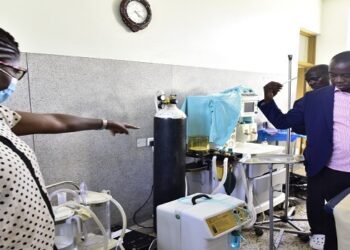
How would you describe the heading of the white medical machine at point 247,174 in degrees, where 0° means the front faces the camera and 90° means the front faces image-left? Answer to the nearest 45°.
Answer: approximately 315°

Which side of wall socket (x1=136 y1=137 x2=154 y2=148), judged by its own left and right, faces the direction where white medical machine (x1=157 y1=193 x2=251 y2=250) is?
front

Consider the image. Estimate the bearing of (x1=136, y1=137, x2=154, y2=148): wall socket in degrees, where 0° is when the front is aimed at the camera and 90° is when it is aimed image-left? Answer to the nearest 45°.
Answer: approximately 0°

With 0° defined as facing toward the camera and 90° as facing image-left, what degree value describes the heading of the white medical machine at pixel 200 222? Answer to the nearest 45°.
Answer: approximately 315°

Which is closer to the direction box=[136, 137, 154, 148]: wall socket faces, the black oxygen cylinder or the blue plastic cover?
the black oxygen cylinder

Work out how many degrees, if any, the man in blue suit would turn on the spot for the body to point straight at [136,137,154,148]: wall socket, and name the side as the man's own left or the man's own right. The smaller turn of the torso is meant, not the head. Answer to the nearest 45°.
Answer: approximately 90° to the man's own right
